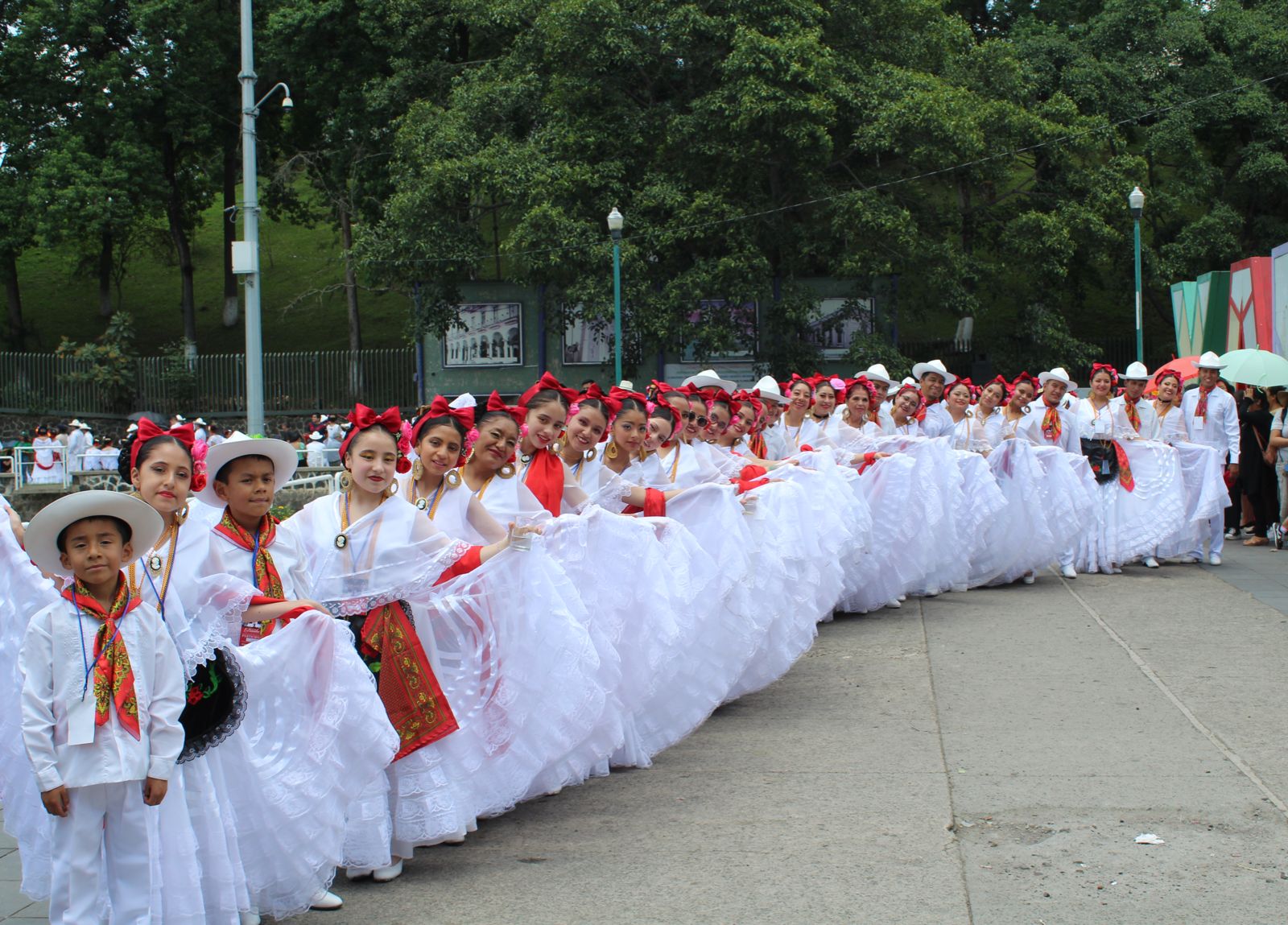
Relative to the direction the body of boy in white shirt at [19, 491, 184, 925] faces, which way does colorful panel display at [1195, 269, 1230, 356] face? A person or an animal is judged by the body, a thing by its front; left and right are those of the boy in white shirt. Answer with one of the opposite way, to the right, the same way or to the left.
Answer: to the right

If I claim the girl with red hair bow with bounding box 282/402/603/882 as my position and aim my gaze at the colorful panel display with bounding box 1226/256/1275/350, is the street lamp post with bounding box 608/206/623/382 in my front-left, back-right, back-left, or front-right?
front-left

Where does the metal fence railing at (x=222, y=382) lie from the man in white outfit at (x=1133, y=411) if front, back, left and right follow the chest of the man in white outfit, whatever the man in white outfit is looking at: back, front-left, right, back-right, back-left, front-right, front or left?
back-right

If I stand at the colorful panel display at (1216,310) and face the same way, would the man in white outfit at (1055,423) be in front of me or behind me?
in front

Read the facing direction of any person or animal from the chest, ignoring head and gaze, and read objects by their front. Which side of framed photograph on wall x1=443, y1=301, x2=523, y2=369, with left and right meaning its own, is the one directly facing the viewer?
front

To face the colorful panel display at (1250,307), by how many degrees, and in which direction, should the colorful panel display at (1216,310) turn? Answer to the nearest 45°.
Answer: approximately 45° to its left

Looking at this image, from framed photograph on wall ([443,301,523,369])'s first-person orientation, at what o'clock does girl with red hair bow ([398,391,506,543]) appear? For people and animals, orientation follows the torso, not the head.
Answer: The girl with red hair bow is roughly at 12 o'clock from the framed photograph on wall.

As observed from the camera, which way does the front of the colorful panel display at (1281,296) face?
facing the viewer and to the left of the viewer

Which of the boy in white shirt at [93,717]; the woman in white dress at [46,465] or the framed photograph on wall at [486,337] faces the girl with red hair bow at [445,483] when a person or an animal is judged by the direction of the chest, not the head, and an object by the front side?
the framed photograph on wall
